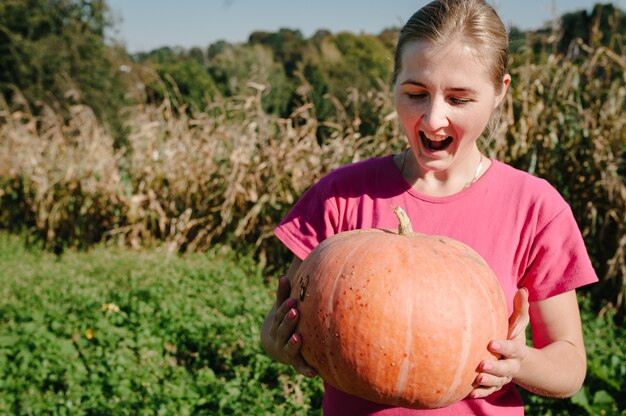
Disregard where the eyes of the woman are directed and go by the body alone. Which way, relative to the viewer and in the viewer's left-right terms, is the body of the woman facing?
facing the viewer
